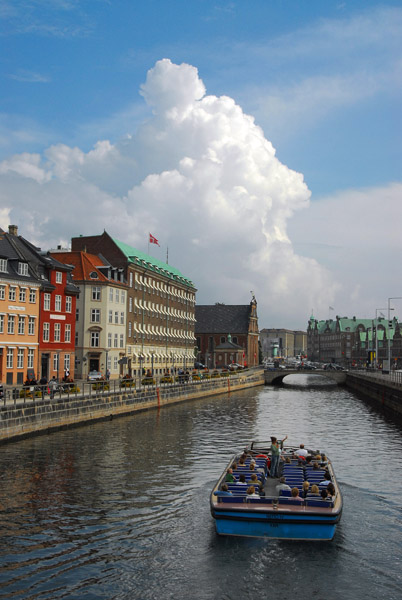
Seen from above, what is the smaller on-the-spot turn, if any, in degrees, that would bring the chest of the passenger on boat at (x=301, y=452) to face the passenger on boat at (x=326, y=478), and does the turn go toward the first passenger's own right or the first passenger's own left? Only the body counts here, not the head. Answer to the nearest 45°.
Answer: approximately 180°

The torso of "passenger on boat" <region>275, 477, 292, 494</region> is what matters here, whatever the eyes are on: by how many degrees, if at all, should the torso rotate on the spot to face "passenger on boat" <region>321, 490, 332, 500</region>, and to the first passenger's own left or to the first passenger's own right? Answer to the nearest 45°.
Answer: approximately 135° to the first passenger's own right

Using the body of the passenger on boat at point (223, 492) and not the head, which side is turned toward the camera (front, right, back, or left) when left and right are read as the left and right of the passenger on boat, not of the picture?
back

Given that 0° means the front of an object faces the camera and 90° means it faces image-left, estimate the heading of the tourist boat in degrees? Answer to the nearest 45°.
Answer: approximately 180°

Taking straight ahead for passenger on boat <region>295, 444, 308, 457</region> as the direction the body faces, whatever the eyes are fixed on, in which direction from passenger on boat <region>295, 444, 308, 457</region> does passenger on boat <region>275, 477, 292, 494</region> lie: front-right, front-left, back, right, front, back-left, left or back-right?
back

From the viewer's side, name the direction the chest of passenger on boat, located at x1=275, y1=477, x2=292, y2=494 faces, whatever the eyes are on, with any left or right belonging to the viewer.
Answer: facing away from the viewer

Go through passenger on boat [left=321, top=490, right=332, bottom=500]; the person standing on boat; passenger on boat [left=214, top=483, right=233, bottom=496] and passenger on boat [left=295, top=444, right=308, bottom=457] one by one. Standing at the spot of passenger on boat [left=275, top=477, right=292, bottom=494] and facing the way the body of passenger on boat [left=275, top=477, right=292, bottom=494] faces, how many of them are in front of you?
2

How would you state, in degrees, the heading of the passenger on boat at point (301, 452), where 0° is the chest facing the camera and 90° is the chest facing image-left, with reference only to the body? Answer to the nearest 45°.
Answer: approximately 180°

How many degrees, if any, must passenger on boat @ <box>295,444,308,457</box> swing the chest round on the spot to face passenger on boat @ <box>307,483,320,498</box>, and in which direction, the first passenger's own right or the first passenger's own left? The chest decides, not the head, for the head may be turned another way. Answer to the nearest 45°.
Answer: approximately 180°

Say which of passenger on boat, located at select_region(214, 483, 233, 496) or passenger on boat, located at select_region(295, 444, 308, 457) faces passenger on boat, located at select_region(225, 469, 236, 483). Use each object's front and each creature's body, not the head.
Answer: passenger on boat, located at select_region(214, 483, 233, 496)

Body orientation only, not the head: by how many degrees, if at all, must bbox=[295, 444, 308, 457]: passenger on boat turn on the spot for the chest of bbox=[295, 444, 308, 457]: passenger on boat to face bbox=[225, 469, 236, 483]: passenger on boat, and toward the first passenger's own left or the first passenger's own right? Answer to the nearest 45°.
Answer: approximately 180°
